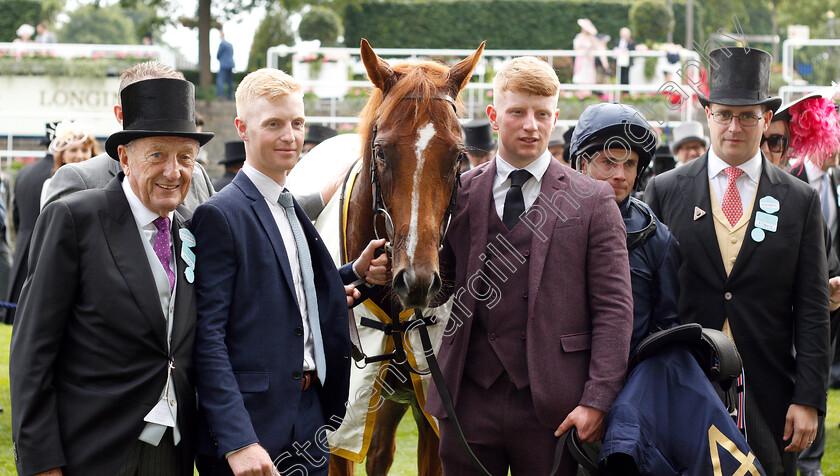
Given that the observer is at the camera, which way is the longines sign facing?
facing the viewer

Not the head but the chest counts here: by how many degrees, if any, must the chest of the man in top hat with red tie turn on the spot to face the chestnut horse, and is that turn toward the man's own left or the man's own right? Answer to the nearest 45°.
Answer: approximately 45° to the man's own right

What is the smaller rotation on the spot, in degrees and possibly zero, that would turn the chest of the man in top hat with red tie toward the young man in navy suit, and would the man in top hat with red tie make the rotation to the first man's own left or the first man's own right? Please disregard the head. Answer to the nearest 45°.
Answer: approximately 45° to the first man's own right

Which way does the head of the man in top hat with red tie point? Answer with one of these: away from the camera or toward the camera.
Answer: toward the camera

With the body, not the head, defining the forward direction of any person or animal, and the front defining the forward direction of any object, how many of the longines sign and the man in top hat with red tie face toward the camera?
2

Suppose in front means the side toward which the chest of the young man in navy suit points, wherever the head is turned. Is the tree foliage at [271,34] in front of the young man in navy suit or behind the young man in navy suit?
behind

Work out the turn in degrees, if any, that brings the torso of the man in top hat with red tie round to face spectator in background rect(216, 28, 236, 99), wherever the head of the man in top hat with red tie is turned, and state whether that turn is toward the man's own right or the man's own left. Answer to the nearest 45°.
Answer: approximately 135° to the man's own right

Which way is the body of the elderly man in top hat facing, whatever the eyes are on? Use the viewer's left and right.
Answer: facing the viewer and to the right of the viewer

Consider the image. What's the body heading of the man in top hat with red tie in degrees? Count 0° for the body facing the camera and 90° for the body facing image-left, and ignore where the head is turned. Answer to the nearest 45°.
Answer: approximately 0°

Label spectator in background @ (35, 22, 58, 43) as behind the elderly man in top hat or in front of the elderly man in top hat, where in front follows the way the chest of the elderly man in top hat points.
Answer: behind

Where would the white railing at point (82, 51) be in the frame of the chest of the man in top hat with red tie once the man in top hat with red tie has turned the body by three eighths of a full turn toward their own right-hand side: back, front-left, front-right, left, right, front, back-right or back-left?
front

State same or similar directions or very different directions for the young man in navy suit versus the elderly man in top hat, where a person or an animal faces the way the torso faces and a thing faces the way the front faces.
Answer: same or similar directions
